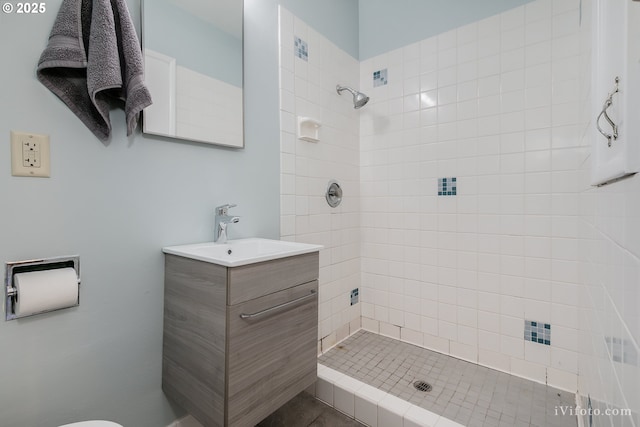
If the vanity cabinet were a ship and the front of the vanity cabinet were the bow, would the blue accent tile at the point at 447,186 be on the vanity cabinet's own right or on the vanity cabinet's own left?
on the vanity cabinet's own left

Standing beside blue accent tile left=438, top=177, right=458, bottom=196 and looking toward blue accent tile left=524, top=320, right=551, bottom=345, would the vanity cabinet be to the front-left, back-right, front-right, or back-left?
back-right

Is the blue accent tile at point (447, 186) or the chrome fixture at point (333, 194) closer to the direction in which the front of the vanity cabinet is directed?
the blue accent tile

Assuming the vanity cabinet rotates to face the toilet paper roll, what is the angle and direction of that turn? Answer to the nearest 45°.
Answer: approximately 135° to its right

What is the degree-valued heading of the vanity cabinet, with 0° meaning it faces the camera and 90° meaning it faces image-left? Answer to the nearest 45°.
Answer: approximately 315°

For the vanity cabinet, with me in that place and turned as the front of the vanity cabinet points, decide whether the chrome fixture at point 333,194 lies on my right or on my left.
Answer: on my left
